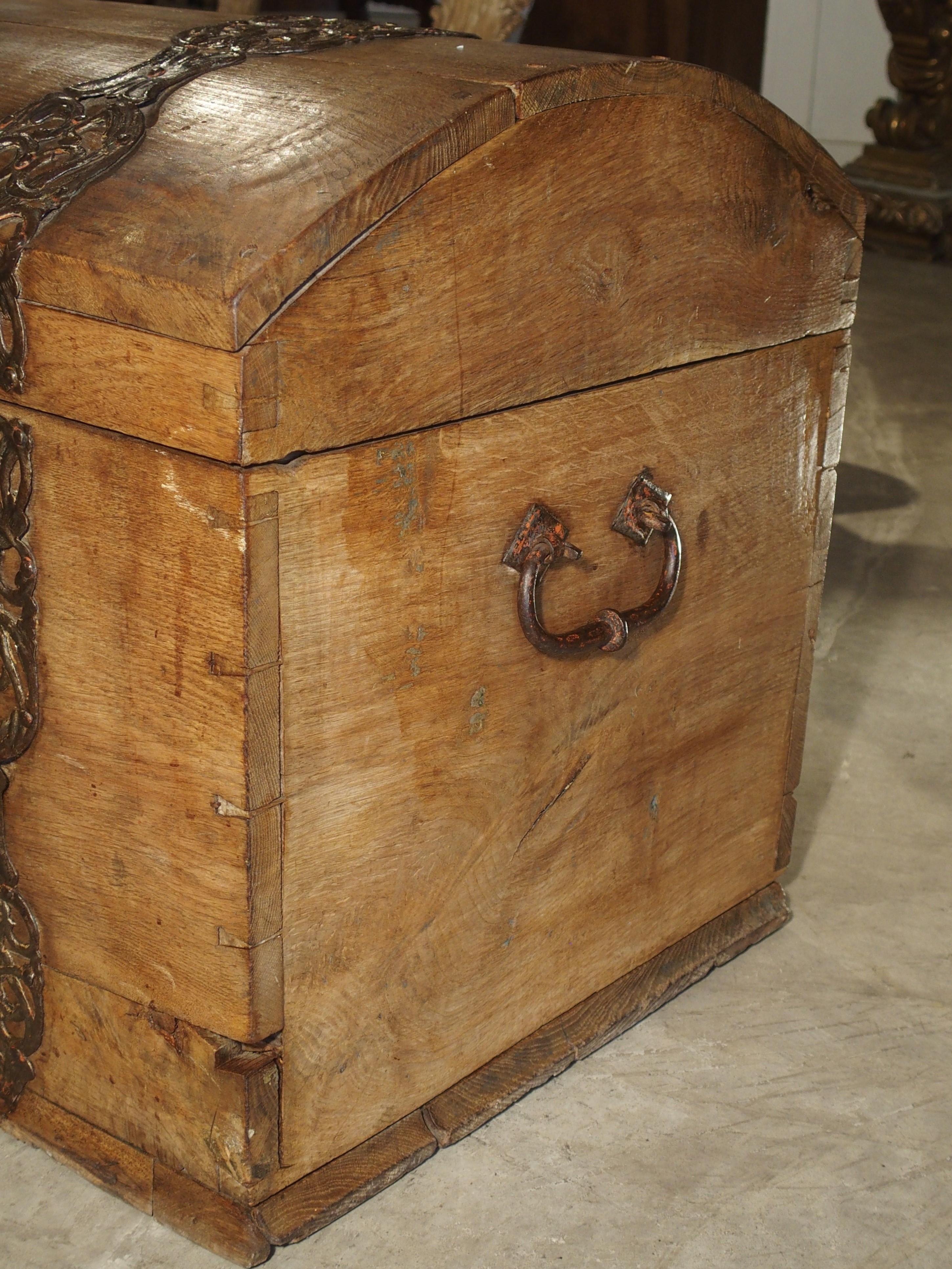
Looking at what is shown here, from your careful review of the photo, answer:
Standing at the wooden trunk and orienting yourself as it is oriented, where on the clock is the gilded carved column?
The gilded carved column is roughly at 5 o'clock from the wooden trunk.

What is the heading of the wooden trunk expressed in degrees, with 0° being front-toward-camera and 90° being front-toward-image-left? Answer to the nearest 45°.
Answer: approximately 45°
